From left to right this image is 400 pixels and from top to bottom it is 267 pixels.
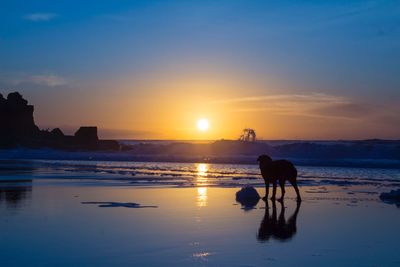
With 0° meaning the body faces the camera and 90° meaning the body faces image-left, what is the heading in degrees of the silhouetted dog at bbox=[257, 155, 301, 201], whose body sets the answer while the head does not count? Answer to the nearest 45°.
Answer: approximately 90°

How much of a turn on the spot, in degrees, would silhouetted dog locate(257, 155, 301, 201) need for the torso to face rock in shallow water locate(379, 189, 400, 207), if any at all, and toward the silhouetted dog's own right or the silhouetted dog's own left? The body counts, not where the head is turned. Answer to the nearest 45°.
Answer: approximately 180°
